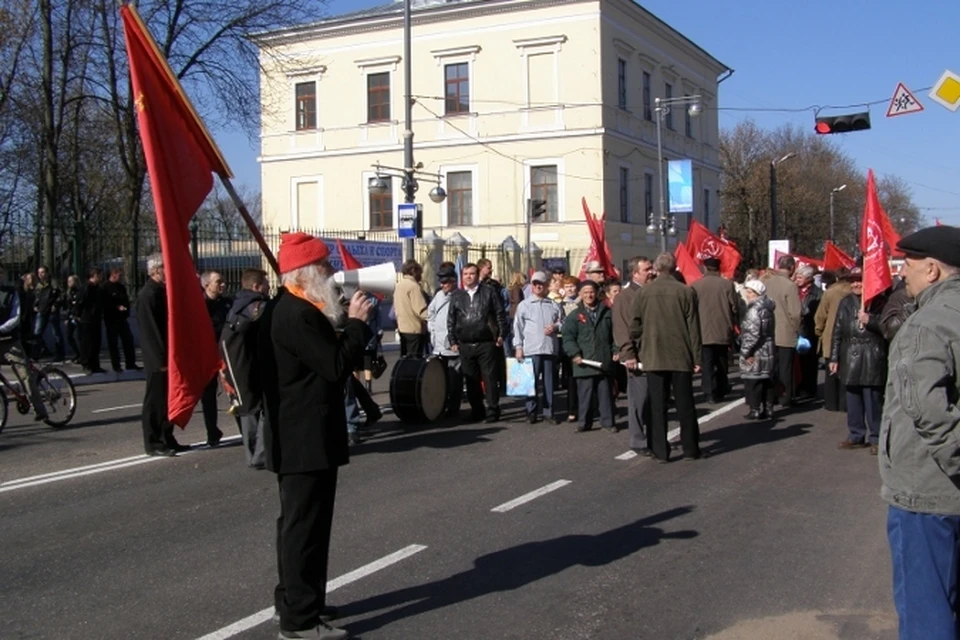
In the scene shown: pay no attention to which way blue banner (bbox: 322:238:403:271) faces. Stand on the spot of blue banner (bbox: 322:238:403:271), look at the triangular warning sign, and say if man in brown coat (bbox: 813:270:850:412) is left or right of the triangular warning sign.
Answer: right

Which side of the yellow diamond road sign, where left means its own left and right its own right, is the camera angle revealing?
front

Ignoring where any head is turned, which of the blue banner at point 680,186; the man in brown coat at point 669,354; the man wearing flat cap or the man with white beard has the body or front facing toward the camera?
the blue banner

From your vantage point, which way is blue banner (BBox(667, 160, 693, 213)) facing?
toward the camera

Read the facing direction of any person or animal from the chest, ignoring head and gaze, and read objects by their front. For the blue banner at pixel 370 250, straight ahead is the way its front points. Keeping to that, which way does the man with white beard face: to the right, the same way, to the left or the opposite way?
to the left

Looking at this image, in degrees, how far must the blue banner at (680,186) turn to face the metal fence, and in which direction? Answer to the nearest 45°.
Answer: approximately 45° to its right

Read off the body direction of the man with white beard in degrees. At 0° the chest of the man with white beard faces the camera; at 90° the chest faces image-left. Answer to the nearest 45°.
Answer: approximately 270°

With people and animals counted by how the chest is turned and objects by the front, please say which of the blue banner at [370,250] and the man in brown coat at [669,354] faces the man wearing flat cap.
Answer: the blue banner

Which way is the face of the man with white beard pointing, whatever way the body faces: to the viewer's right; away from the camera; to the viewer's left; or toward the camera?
to the viewer's right

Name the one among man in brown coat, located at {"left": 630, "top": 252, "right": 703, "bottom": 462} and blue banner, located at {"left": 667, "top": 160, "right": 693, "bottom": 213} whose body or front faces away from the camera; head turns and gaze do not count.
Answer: the man in brown coat

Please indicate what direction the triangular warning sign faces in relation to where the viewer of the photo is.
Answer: facing the viewer

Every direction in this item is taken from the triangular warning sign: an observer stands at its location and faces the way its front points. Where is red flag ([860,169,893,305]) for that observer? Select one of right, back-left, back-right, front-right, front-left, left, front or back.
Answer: front

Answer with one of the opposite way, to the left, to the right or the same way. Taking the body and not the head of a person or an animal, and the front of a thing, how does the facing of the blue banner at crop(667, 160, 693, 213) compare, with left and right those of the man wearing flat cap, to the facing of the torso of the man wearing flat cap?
to the left

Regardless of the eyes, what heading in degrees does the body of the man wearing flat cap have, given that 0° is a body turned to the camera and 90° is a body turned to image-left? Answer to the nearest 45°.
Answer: approximately 90°

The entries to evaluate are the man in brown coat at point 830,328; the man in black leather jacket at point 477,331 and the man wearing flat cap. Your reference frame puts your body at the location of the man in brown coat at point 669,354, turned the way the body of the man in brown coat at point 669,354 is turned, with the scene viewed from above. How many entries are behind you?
1

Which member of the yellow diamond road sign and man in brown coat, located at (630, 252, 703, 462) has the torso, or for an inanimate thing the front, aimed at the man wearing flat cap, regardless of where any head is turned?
the yellow diamond road sign

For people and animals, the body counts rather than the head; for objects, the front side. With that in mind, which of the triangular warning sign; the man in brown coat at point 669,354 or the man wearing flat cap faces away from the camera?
the man in brown coat

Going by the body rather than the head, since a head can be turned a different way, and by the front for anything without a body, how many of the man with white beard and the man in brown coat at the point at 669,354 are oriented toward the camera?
0
